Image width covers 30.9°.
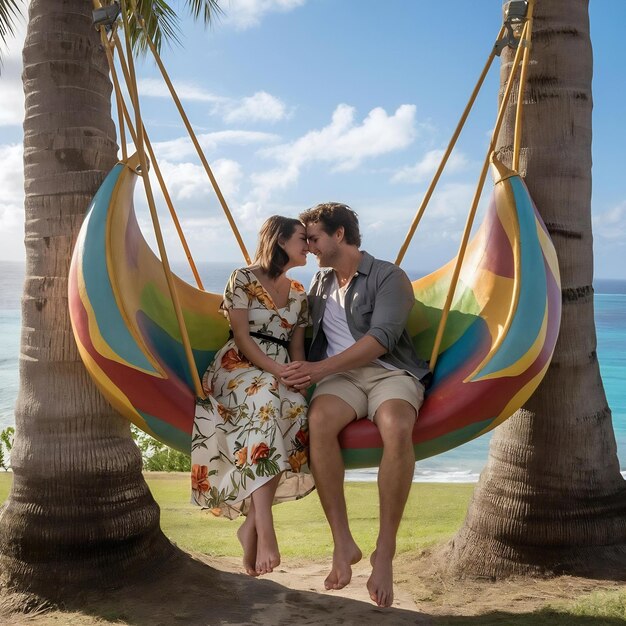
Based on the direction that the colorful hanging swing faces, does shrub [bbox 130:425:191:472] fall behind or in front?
behind

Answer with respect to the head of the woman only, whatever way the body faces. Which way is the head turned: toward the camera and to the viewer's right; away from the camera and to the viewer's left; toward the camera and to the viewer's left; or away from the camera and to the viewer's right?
toward the camera and to the viewer's right

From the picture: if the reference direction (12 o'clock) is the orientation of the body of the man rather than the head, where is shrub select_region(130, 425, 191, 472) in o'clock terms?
The shrub is roughly at 4 o'clock from the man.
